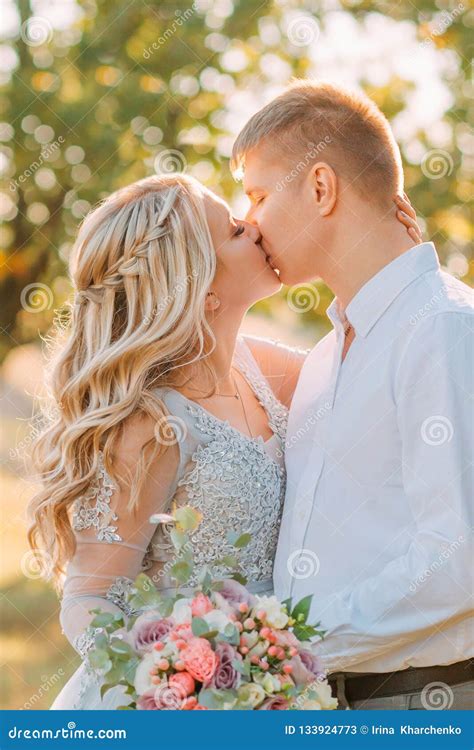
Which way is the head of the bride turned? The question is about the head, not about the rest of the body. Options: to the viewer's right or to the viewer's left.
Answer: to the viewer's right

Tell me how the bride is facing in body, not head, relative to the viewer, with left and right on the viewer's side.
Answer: facing the viewer and to the right of the viewer

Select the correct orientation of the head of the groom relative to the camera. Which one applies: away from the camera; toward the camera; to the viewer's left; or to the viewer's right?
to the viewer's left
